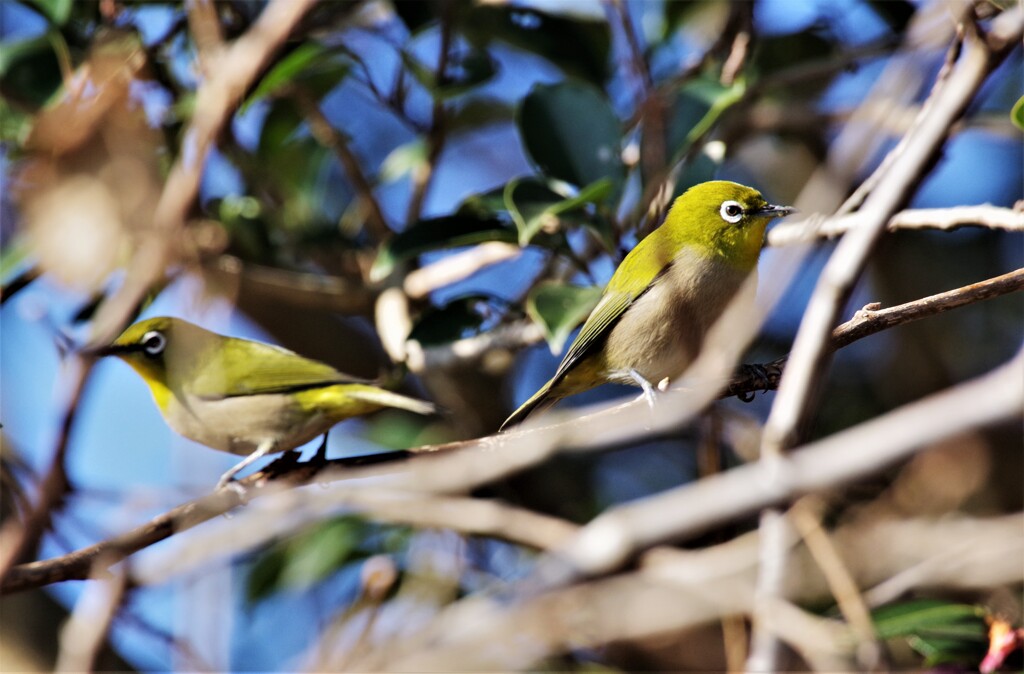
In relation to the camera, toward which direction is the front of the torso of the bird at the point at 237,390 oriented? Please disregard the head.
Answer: to the viewer's left

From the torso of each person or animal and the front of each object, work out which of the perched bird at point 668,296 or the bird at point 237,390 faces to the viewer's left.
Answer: the bird

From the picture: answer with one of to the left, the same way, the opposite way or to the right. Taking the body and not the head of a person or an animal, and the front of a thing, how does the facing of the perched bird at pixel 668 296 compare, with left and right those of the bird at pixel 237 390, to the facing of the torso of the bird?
the opposite way

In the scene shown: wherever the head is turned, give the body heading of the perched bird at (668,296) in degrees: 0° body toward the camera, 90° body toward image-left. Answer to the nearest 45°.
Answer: approximately 270°

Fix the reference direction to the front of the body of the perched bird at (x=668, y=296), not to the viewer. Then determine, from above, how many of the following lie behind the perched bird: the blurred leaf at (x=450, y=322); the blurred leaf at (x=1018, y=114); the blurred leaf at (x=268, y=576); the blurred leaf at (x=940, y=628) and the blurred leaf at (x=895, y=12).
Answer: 2

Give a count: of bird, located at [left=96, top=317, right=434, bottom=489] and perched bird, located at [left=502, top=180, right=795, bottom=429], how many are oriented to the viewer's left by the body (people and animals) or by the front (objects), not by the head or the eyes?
1

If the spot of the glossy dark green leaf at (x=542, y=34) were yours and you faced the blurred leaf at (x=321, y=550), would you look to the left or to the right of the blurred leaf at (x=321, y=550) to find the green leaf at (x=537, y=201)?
left

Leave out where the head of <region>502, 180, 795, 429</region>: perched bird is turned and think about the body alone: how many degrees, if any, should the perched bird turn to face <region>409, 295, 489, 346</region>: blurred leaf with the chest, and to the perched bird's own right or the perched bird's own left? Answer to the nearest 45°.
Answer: approximately 180°

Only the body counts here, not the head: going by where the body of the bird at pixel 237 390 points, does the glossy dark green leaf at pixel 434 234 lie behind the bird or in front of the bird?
behind

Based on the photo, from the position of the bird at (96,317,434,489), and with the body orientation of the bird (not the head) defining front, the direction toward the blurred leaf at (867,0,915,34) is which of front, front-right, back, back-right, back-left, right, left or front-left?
back

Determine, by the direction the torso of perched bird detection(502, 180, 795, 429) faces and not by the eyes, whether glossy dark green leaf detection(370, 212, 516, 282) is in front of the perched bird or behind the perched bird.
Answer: behind

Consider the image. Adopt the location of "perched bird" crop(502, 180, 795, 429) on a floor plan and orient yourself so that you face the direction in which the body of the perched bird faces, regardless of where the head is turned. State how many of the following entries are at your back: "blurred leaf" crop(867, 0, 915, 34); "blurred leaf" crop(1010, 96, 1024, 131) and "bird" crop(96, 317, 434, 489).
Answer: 1

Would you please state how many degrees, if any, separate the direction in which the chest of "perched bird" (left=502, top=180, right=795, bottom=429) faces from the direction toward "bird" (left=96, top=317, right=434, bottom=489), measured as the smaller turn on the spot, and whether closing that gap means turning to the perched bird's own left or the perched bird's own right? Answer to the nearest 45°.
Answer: approximately 180°
